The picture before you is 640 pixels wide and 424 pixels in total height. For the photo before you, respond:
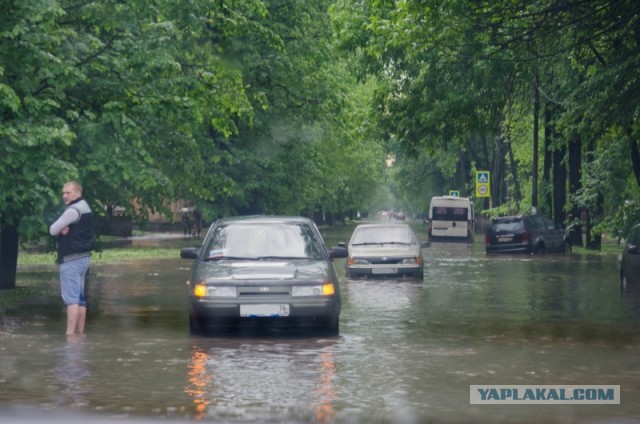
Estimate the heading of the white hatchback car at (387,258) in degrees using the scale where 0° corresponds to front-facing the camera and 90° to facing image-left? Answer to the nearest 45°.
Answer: approximately 0°
